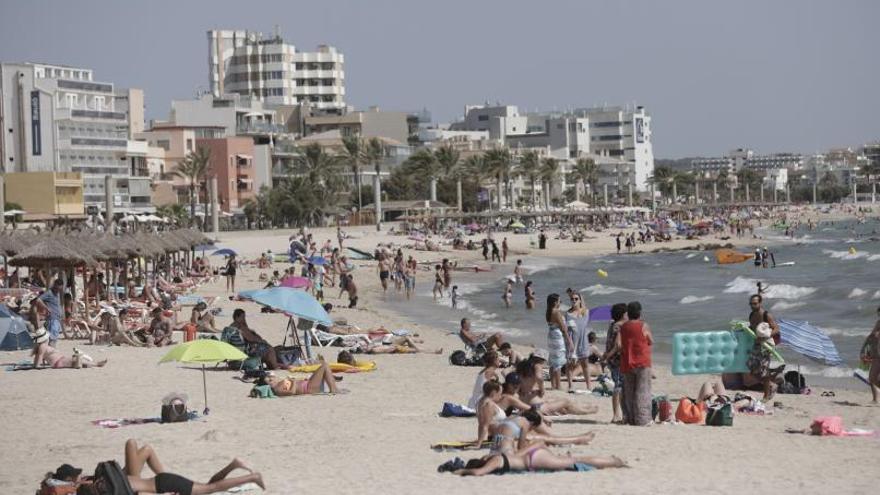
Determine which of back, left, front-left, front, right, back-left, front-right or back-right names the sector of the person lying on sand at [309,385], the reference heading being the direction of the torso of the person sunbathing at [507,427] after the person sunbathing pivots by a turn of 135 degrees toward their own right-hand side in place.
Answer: right

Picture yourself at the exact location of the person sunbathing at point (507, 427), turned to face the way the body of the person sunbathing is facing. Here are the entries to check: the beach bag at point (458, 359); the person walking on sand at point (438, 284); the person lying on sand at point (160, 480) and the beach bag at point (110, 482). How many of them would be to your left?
2

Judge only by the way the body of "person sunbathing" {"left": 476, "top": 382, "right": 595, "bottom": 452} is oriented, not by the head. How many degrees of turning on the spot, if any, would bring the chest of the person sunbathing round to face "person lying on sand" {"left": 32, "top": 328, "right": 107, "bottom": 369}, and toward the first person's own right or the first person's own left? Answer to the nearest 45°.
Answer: approximately 135° to the first person's own left

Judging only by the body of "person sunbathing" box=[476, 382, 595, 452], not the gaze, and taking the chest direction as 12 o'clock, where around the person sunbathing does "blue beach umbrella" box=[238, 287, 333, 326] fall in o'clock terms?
The blue beach umbrella is roughly at 8 o'clock from the person sunbathing.

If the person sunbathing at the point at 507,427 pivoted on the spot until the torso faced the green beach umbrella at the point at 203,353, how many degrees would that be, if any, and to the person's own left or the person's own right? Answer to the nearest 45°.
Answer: approximately 135° to the person's own left

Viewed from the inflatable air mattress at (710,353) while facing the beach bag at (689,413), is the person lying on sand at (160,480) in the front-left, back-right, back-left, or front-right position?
front-right

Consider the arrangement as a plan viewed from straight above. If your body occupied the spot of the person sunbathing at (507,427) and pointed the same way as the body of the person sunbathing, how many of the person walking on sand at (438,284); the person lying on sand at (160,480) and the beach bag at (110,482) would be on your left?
1

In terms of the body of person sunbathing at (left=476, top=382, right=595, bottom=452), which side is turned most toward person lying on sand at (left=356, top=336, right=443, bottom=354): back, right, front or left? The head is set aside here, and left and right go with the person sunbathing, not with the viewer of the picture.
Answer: left

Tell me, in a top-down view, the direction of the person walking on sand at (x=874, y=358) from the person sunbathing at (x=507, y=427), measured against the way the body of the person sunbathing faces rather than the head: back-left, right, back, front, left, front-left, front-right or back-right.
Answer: front-left

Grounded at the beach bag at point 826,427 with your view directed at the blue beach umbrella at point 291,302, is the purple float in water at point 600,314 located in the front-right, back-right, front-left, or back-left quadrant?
front-right

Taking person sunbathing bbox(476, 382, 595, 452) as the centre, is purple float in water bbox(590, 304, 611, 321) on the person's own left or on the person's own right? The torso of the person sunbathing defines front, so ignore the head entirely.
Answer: on the person's own left

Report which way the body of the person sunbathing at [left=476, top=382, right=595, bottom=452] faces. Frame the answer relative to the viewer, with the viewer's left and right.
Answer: facing to the right of the viewer

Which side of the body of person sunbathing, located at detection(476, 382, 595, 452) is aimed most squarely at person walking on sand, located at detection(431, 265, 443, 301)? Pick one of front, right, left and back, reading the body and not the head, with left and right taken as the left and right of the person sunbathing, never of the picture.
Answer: left

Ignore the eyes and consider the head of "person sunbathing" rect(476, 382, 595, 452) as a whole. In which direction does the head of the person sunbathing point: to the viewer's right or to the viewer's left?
to the viewer's right

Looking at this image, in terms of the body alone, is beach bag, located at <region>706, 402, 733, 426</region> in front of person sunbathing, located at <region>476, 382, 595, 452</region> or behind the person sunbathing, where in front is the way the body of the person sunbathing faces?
in front

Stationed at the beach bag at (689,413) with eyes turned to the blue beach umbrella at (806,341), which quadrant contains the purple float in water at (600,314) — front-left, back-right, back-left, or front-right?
front-left
